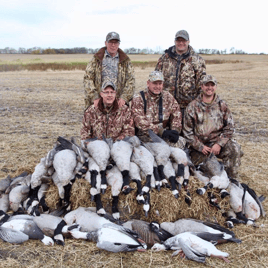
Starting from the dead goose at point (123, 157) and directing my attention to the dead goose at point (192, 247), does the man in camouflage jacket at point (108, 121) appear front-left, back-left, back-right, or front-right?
back-left

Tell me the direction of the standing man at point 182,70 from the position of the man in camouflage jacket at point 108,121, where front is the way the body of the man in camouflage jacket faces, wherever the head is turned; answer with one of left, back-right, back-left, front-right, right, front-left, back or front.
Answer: back-left

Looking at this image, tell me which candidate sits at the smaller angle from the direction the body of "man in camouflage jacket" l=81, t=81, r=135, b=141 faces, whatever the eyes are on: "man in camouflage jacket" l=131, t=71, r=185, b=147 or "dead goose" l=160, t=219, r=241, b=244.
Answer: the dead goose

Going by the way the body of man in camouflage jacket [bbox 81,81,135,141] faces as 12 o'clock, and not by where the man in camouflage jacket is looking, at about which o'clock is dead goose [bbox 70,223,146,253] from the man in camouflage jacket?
The dead goose is roughly at 12 o'clock from the man in camouflage jacket.

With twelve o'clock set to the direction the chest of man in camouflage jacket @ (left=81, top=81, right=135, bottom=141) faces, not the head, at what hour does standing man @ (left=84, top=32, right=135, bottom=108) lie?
The standing man is roughly at 6 o'clock from the man in camouflage jacket.
